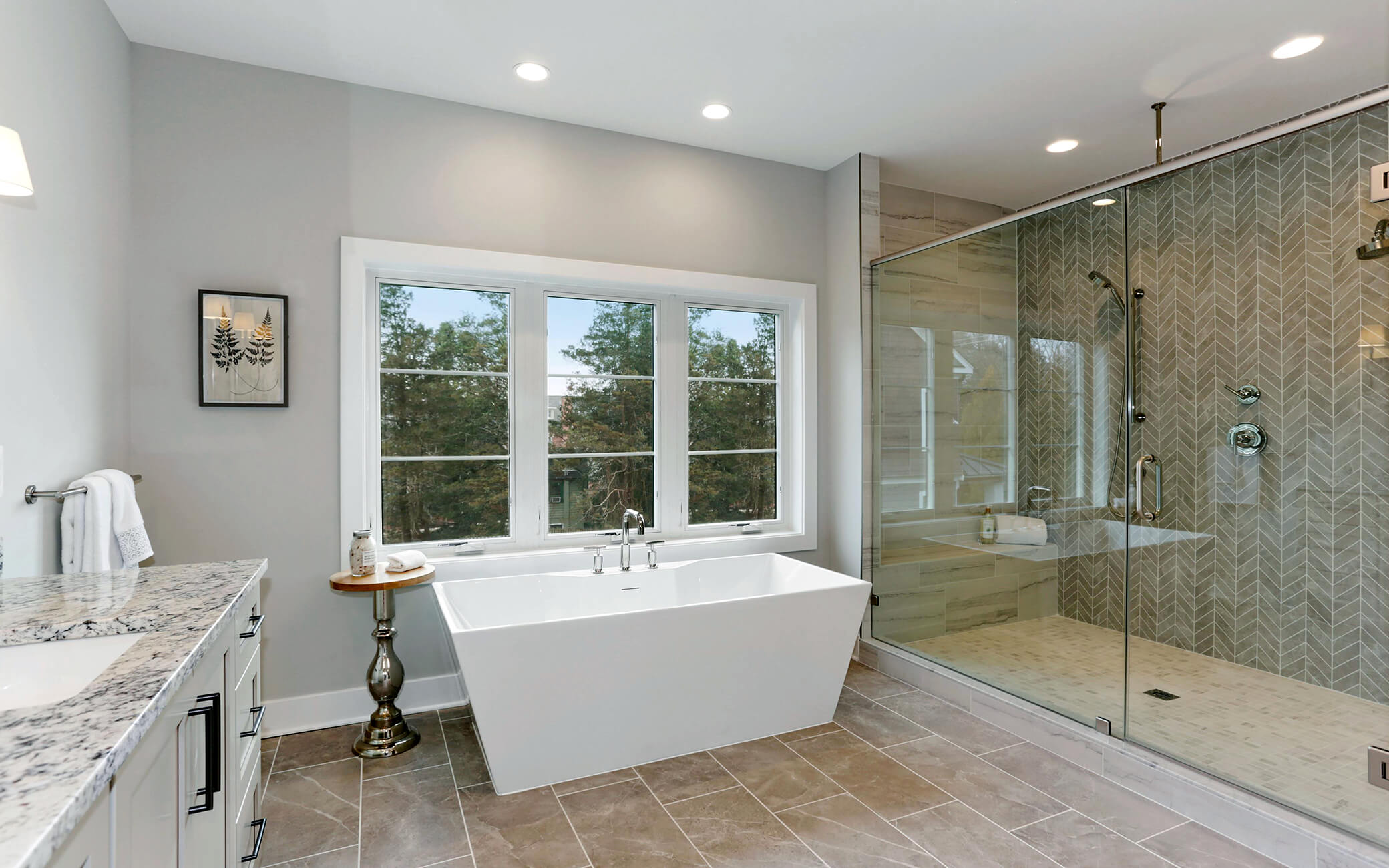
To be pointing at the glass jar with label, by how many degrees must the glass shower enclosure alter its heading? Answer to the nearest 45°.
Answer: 0° — it already faces it

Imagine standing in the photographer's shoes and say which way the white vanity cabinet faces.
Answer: facing to the right of the viewer

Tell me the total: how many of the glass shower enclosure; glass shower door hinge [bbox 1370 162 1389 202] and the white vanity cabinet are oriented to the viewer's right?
1

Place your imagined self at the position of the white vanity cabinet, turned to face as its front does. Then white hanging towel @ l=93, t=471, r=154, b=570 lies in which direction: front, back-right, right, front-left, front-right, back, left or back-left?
left

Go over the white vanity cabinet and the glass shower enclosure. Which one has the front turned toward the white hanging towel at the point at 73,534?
the glass shower enclosure

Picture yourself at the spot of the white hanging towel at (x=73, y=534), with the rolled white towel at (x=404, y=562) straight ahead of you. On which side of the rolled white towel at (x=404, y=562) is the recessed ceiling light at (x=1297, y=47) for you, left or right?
right

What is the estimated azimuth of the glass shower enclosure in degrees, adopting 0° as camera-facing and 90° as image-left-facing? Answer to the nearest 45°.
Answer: approximately 45°

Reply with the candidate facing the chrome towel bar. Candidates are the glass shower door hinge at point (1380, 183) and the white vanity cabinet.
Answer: the glass shower door hinge

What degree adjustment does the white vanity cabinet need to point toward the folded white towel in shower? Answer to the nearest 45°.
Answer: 0° — it already faces it

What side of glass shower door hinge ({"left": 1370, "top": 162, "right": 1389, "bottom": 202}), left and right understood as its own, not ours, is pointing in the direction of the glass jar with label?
front

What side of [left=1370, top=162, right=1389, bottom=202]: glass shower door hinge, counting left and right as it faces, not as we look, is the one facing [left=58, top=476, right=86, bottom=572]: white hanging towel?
front

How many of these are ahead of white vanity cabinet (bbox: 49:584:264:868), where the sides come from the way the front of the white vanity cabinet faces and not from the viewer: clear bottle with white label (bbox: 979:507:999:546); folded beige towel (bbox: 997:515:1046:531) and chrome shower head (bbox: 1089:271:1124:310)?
3
